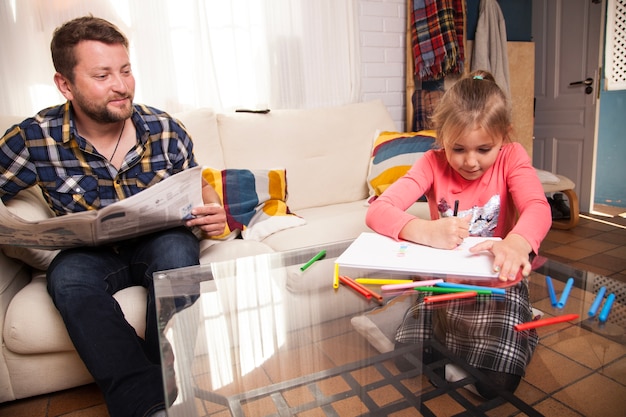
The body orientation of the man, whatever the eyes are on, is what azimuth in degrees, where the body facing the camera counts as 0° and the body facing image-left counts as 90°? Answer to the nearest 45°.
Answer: approximately 315°

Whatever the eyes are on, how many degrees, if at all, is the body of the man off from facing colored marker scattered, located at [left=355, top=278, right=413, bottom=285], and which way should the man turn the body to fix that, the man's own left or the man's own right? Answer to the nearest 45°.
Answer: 0° — they already face it

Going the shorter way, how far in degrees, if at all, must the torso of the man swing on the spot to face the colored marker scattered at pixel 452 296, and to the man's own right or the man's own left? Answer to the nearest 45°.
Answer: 0° — they already face it

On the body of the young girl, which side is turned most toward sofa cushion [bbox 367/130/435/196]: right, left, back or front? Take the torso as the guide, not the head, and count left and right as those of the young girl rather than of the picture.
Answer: back

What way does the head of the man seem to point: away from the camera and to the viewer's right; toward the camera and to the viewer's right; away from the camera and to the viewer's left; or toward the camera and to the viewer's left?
toward the camera and to the viewer's right

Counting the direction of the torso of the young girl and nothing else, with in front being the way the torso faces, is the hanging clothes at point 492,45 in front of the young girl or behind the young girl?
behind

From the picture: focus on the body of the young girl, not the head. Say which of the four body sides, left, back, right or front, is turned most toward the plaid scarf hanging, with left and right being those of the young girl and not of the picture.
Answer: back

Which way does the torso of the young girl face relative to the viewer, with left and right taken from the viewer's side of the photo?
facing the viewer

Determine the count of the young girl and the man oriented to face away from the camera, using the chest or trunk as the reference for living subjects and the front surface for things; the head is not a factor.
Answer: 0
